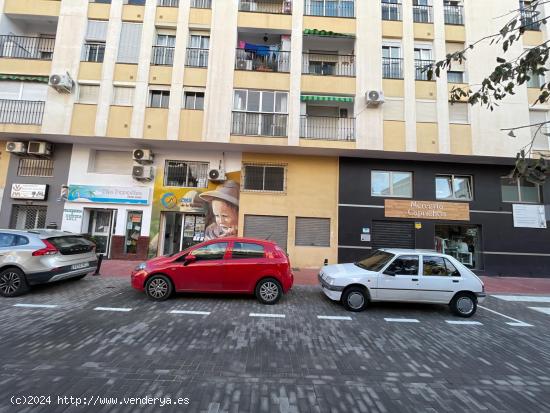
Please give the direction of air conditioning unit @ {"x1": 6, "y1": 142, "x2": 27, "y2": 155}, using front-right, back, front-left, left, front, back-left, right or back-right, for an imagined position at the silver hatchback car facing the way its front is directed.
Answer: front-right

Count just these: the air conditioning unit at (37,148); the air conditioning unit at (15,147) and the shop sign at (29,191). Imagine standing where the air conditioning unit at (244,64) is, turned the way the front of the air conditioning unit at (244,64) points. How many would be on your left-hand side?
0

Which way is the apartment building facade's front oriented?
toward the camera

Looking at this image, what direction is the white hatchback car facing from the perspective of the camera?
to the viewer's left

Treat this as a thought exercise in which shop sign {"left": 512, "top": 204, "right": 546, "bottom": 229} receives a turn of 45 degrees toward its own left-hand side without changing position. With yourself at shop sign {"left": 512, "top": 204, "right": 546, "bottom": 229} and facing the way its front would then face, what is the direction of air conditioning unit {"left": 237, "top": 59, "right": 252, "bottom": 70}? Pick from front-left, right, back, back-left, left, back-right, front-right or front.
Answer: right

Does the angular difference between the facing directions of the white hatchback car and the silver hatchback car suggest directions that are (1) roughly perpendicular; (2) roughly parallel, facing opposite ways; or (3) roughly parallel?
roughly parallel

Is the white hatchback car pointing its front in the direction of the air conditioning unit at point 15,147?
yes

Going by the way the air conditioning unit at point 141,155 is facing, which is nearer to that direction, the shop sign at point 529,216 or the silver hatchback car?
the silver hatchback car

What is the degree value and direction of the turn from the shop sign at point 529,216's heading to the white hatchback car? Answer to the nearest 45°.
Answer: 0° — it already faces it

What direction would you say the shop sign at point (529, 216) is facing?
toward the camera

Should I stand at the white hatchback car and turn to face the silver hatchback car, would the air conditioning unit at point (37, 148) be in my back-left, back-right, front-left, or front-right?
front-right

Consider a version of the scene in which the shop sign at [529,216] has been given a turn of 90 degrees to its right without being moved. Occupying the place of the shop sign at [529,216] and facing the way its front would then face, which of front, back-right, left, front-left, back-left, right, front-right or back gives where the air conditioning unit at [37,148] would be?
front-left

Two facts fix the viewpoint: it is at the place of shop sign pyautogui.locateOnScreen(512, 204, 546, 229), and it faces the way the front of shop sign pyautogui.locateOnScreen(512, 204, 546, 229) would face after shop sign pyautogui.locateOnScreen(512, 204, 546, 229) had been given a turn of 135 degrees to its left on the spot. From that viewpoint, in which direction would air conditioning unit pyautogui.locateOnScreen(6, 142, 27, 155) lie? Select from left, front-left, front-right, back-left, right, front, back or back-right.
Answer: back

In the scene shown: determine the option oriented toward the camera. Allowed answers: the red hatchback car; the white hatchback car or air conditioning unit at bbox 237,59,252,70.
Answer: the air conditioning unit

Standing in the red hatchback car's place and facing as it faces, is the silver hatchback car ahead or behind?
ahead
